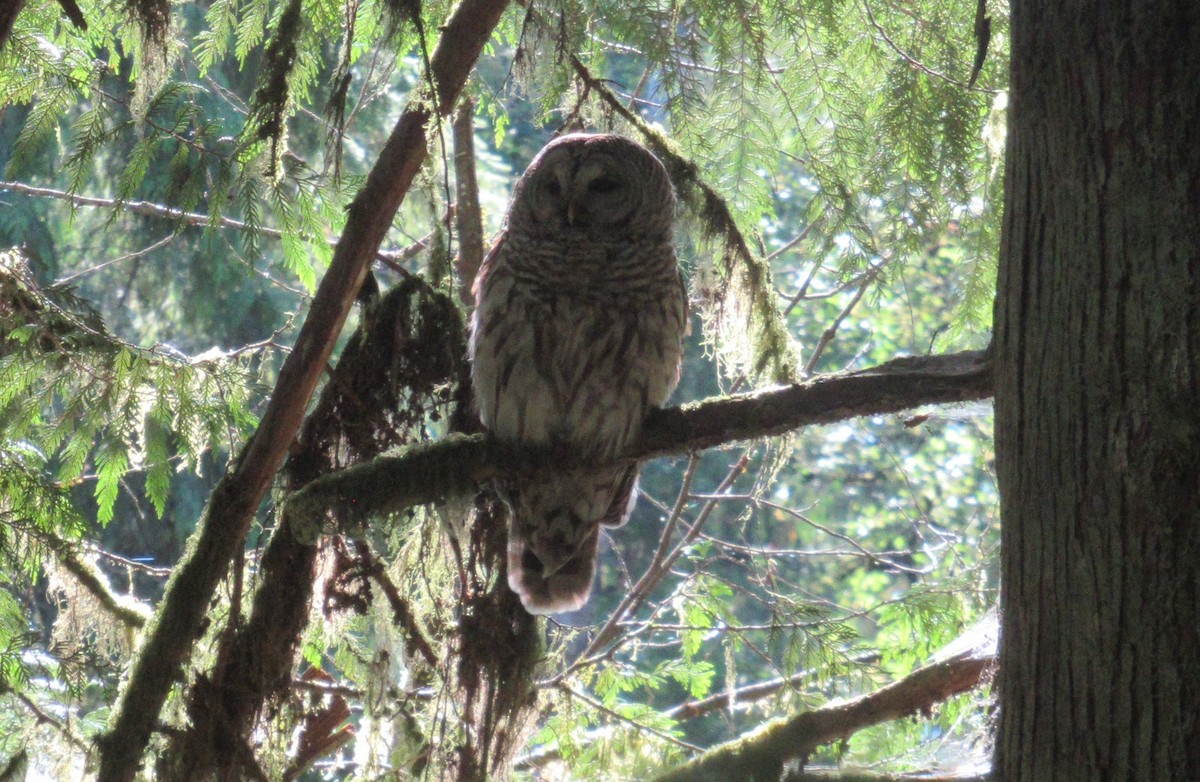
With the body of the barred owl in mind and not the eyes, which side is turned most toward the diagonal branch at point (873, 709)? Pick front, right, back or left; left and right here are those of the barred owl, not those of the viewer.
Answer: left

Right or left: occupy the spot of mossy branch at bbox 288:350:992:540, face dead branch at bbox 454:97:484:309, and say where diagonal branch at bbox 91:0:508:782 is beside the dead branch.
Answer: left

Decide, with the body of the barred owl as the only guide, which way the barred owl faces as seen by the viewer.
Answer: toward the camera

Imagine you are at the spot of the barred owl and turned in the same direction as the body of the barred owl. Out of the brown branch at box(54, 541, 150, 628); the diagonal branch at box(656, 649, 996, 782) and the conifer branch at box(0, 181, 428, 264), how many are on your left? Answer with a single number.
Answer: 1

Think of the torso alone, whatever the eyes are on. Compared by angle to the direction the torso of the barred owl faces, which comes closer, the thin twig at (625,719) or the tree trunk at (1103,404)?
the tree trunk

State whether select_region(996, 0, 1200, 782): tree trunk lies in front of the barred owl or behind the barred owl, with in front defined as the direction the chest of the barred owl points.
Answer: in front
